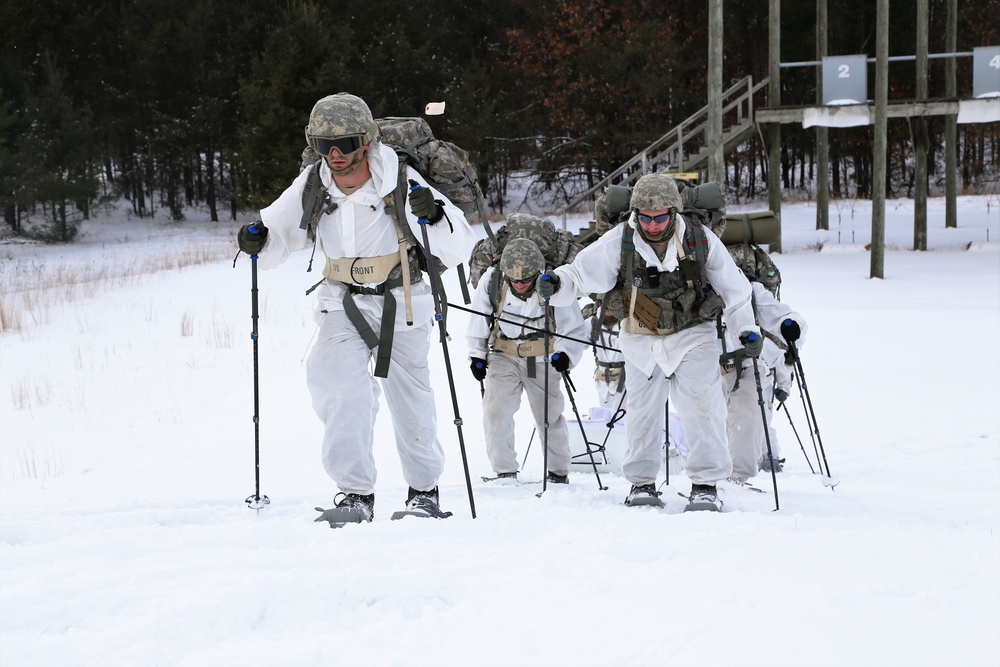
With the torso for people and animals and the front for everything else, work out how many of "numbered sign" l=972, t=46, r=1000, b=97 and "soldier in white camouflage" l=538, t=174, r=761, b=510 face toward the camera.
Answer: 2

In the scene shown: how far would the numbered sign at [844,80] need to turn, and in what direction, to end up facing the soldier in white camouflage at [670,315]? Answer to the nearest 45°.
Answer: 0° — it already faces them

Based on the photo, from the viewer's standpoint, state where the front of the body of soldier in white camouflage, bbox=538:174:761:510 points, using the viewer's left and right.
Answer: facing the viewer

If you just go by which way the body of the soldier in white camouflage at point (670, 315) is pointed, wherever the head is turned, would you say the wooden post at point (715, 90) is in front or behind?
behind

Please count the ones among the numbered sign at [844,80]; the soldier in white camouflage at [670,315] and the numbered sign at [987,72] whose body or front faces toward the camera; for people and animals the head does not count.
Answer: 3

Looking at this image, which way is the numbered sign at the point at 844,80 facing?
toward the camera

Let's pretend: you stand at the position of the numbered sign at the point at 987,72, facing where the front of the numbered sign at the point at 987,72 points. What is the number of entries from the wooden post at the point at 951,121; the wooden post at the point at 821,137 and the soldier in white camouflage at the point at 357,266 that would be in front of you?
1

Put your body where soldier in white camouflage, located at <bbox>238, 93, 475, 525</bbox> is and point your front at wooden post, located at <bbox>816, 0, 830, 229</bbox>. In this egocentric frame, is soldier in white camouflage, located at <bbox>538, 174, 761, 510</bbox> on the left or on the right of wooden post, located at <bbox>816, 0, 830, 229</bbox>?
right

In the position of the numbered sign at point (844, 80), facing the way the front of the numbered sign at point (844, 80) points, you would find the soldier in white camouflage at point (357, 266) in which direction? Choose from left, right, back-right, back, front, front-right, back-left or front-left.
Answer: front
